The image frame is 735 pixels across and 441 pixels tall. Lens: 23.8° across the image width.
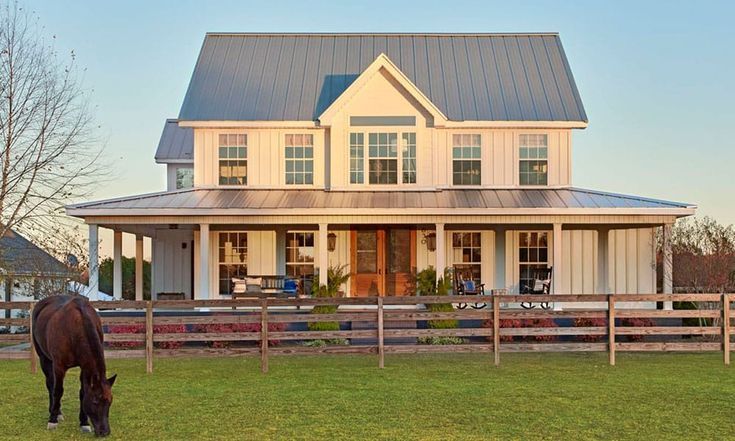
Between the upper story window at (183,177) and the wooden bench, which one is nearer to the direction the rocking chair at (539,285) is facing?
the wooden bench

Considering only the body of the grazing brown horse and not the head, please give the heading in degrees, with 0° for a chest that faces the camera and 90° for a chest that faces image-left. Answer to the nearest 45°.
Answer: approximately 315°

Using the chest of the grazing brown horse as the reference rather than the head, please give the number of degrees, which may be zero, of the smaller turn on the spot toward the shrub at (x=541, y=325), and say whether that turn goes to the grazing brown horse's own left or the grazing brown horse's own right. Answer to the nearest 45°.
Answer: approximately 90° to the grazing brown horse's own left

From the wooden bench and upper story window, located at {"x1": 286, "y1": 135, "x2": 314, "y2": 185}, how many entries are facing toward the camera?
2

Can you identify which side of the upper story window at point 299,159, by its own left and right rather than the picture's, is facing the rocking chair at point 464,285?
left

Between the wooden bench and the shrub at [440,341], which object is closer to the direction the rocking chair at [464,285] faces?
the shrub

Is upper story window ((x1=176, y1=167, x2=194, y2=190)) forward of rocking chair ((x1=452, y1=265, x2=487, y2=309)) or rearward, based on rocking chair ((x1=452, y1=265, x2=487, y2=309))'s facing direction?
rearward
